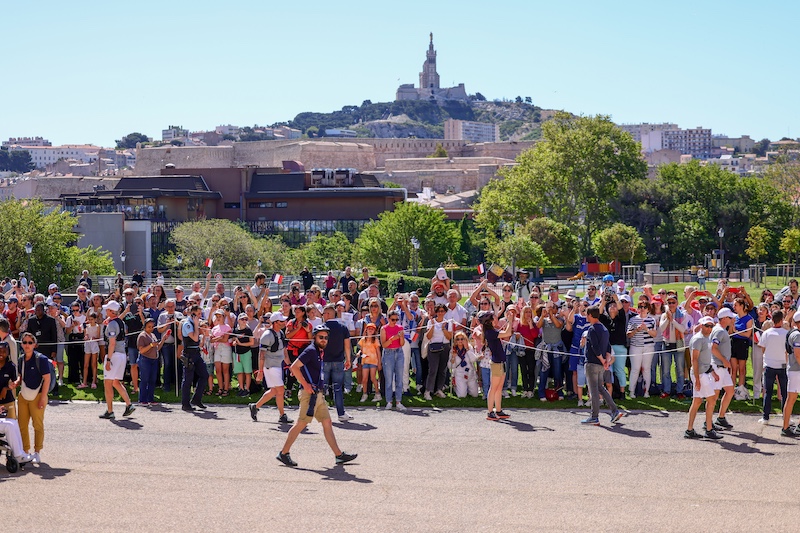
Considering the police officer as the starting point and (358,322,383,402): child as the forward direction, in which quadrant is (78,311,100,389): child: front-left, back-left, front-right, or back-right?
back-left

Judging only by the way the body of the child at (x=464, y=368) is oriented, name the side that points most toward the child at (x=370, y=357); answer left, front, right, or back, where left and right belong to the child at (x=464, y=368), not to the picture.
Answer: right

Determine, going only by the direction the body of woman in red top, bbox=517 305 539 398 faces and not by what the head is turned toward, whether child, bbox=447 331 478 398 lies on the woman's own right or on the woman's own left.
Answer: on the woman's own right

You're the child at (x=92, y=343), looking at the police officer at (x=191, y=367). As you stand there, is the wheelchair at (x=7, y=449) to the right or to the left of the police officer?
right

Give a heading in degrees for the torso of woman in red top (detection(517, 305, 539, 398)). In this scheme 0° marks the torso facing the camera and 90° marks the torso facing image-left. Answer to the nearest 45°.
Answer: approximately 0°

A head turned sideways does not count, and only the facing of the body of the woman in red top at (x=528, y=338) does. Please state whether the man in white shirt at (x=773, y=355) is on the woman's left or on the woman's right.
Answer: on the woman's left

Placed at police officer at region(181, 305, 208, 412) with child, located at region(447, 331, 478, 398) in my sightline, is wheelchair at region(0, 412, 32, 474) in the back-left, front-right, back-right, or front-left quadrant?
back-right
